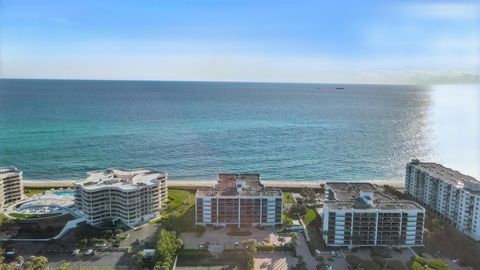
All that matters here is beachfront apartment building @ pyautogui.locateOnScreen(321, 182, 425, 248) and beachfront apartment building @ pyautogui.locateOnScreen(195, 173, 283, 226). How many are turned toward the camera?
2

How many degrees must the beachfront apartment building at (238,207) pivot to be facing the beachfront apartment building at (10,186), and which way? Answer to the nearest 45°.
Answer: approximately 90° to its right

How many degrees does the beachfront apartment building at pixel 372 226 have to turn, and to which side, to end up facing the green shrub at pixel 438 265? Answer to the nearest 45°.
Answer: approximately 45° to its left

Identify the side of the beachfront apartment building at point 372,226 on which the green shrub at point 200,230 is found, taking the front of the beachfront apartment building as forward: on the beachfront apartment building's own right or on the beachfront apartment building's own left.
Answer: on the beachfront apartment building's own right

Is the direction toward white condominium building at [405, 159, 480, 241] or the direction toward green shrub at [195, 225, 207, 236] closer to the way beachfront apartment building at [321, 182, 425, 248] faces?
the green shrub

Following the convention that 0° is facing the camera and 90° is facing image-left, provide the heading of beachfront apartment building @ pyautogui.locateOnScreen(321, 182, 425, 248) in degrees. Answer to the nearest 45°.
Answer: approximately 0°

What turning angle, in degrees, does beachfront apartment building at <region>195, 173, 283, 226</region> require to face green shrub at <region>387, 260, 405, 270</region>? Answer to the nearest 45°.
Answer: approximately 45° to its left

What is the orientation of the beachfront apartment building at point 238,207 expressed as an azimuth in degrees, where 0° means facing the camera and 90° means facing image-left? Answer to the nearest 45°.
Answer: approximately 0°

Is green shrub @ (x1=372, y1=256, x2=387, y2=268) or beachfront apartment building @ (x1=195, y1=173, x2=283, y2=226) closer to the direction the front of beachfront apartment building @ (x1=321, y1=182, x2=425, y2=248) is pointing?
the green shrub

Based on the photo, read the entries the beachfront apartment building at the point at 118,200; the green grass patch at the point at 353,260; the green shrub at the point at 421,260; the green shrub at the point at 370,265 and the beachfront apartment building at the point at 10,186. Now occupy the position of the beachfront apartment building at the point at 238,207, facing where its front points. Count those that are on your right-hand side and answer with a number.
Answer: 2

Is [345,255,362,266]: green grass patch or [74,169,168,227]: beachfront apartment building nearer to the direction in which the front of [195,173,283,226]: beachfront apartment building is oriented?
the green grass patch

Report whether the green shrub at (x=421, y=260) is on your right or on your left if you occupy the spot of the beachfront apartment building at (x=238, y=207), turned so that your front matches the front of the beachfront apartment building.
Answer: on your left

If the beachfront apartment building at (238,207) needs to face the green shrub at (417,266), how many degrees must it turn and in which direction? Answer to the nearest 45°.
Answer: approximately 45° to its left
